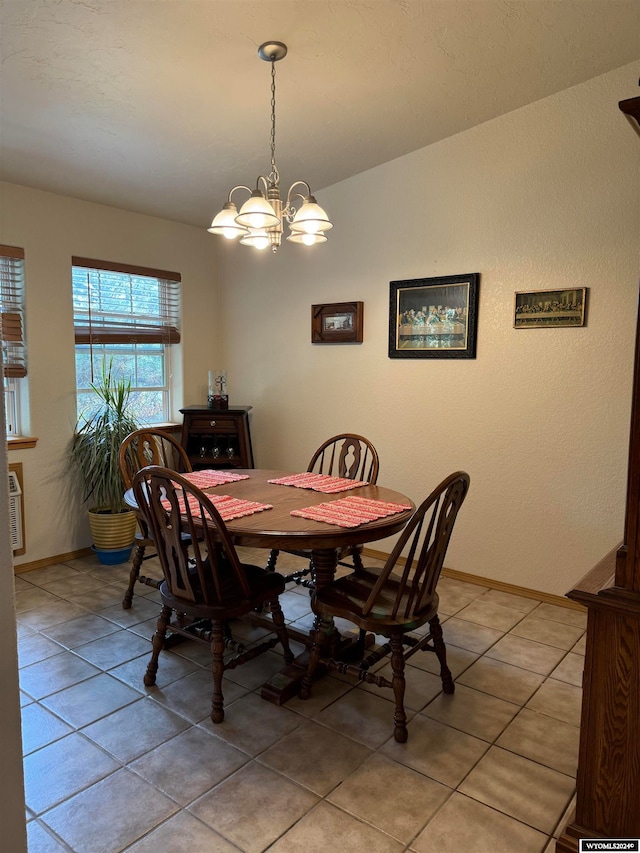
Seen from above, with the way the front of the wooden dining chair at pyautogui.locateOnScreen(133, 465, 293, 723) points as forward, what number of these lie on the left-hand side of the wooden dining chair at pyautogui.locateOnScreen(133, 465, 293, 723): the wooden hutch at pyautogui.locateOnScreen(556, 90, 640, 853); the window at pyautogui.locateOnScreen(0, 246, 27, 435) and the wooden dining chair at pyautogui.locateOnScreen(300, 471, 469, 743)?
1

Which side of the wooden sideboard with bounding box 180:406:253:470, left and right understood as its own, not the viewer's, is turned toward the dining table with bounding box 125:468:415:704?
front

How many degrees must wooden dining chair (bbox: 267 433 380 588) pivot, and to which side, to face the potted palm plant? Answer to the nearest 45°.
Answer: approximately 45° to its right

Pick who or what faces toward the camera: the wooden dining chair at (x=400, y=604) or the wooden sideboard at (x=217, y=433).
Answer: the wooden sideboard

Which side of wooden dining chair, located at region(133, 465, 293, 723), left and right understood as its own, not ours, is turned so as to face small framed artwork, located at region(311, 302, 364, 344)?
front

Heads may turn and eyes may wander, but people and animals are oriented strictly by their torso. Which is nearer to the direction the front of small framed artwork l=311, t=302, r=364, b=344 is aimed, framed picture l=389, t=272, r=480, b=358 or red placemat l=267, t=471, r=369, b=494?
the red placemat

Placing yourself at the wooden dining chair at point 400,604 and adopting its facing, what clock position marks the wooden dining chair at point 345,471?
the wooden dining chair at point 345,471 is roughly at 1 o'clock from the wooden dining chair at point 400,604.

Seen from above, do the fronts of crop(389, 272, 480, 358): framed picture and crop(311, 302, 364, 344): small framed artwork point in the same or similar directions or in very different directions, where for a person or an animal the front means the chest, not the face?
same or similar directions

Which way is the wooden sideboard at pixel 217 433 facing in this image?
toward the camera

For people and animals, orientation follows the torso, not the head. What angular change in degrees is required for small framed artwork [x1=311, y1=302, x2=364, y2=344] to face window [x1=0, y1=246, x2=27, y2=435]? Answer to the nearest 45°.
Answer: approximately 45° to its right

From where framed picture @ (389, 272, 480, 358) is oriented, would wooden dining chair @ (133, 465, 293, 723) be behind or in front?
in front

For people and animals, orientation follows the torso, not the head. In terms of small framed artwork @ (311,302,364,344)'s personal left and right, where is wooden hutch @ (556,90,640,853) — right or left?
on its left

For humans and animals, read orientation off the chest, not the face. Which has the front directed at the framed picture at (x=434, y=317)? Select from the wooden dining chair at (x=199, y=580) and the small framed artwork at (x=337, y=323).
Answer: the wooden dining chair

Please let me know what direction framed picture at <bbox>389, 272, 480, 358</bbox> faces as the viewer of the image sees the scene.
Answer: facing the viewer and to the left of the viewer

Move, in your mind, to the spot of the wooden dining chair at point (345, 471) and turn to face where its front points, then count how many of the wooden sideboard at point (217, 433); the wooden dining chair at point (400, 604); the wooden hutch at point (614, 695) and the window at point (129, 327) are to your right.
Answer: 2

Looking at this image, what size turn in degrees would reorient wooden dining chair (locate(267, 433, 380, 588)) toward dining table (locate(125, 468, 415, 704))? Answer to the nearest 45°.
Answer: approximately 45° to its left

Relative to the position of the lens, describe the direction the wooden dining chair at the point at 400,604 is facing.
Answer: facing away from the viewer and to the left of the viewer

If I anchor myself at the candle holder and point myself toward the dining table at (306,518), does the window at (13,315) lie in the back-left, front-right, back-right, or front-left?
front-right

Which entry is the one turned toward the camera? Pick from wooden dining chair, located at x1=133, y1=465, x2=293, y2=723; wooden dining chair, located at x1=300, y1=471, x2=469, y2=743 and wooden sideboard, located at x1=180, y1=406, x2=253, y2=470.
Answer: the wooden sideboard
